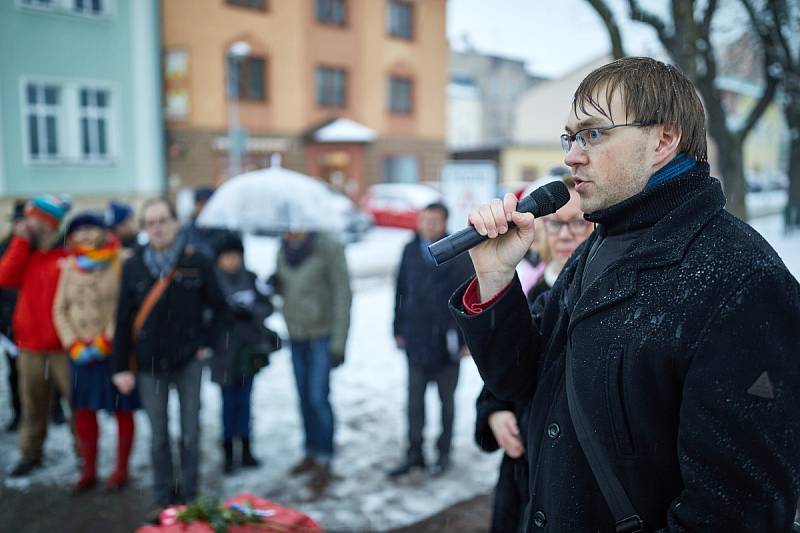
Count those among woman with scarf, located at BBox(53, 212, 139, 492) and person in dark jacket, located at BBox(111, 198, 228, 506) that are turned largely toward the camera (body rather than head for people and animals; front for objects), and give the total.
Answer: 2

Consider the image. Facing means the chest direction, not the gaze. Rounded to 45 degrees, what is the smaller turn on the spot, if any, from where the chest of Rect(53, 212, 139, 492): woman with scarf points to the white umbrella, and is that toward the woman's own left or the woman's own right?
approximately 135° to the woman's own left

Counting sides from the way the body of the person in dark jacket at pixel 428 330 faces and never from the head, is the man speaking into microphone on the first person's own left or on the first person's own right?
on the first person's own left

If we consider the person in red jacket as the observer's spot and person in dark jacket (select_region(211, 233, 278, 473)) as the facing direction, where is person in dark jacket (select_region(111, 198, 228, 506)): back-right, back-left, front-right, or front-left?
front-right

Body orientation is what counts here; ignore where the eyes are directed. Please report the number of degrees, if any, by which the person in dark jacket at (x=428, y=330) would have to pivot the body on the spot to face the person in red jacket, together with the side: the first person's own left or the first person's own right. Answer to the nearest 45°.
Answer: approximately 45° to the first person's own right

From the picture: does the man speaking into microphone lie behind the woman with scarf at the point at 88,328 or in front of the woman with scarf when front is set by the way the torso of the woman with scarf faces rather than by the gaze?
in front

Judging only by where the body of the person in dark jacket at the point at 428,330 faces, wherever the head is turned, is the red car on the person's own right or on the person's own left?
on the person's own right

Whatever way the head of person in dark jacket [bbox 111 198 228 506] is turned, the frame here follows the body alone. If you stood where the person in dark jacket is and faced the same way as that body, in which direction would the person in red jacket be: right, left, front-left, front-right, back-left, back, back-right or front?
back-right

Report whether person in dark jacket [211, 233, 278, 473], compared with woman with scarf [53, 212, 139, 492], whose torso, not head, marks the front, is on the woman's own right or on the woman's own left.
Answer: on the woman's own left

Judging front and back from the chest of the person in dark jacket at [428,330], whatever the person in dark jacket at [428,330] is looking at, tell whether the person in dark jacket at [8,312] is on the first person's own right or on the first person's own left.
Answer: on the first person's own right

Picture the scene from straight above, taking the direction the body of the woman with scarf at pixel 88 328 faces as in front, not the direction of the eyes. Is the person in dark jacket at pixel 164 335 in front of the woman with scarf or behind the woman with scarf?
in front

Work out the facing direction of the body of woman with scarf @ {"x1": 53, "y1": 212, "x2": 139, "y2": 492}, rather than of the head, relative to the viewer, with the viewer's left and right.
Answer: facing the viewer
